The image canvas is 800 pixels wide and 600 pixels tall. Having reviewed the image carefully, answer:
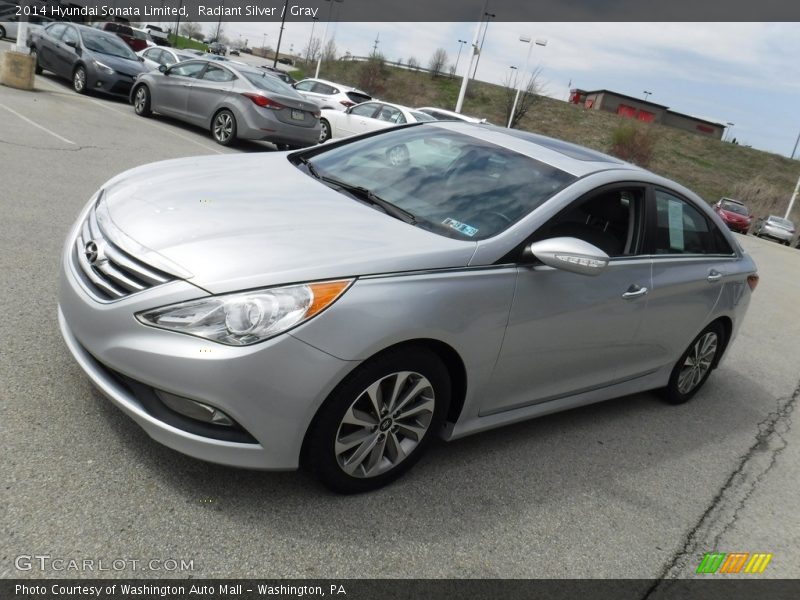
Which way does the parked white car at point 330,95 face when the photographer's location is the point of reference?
facing away from the viewer and to the left of the viewer

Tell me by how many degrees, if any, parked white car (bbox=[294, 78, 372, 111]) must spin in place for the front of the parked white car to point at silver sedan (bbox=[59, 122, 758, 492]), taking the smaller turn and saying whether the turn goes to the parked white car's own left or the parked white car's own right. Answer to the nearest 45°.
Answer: approximately 135° to the parked white car's own left

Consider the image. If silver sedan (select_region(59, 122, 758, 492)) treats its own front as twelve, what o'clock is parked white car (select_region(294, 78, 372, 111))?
The parked white car is roughly at 4 o'clock from the silver sedan.

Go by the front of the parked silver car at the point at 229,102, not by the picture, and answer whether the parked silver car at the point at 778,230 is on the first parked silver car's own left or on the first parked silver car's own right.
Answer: on the first parked silver car's own right

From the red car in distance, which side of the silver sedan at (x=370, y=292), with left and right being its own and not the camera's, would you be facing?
back

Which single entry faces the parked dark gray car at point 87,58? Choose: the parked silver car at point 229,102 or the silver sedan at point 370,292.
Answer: the parked silver car at point 229,102

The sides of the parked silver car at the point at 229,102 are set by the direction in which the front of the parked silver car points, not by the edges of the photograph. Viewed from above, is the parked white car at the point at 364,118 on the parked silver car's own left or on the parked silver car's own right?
on the parked silver car's own right

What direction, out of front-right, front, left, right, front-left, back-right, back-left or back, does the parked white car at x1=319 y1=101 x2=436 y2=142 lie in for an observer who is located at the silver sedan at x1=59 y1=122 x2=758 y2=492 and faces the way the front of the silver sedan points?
back-right

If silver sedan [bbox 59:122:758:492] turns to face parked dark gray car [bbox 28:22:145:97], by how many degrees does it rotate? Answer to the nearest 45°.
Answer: approximately 90° to its right

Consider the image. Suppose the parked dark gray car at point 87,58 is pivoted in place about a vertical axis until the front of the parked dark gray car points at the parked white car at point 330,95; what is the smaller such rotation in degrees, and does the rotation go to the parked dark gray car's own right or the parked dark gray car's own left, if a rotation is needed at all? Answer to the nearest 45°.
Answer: approximately 90° to the parked dark gray car's own left
